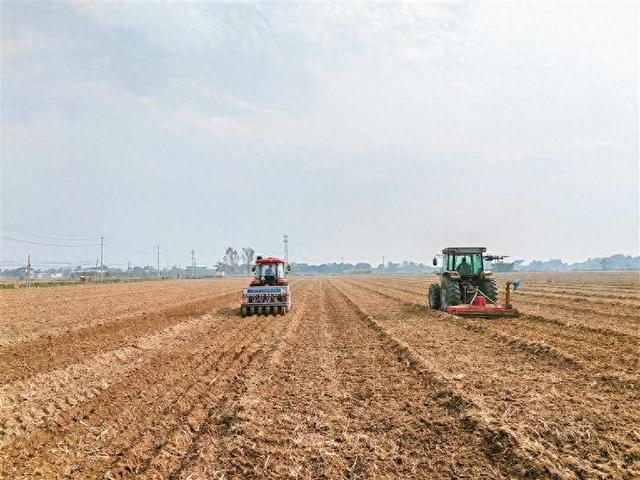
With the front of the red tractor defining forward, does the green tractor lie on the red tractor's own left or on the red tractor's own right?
on the red tractor's own right

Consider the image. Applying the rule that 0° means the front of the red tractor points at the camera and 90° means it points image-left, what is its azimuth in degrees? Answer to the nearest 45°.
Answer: approximately 180°
